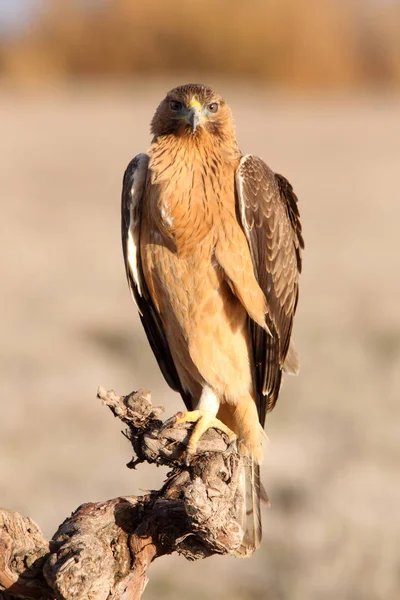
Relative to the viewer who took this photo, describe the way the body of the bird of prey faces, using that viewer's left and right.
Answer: facing the viewer
